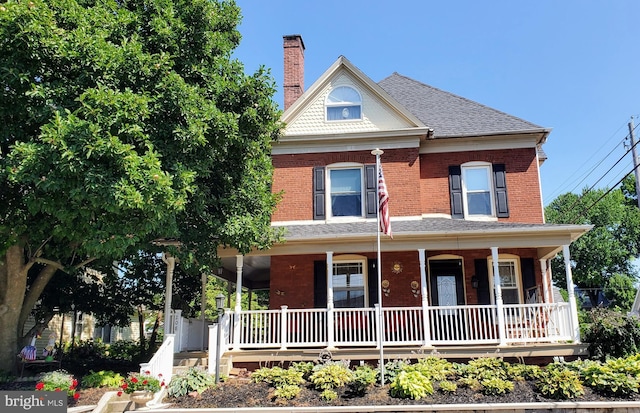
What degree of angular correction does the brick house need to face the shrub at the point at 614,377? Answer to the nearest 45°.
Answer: approximately 45° to its left

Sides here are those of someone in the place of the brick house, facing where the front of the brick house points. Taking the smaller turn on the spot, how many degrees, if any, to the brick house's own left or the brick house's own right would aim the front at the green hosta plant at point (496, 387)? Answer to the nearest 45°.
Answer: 0° — it already faces it

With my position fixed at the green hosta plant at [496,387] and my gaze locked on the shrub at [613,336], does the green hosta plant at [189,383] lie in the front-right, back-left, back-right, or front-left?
back-left

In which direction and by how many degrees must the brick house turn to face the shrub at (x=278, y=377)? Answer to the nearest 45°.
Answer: approximately 45° to its right

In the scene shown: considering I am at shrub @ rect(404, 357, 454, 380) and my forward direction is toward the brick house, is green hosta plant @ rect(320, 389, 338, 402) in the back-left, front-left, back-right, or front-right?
back-left

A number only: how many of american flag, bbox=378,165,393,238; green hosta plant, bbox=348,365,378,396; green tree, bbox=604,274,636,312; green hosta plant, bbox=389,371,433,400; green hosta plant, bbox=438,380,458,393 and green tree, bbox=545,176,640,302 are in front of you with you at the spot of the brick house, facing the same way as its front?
4

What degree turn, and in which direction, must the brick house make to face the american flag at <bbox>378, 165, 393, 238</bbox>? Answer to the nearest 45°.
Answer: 0° — it already faces it

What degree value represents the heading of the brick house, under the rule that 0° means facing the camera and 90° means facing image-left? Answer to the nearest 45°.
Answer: approximately 0°

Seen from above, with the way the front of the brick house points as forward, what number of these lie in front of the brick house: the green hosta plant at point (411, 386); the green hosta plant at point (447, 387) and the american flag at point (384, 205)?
3

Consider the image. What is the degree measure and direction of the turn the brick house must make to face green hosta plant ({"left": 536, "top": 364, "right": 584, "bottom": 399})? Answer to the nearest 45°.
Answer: approximately 45° to its left
